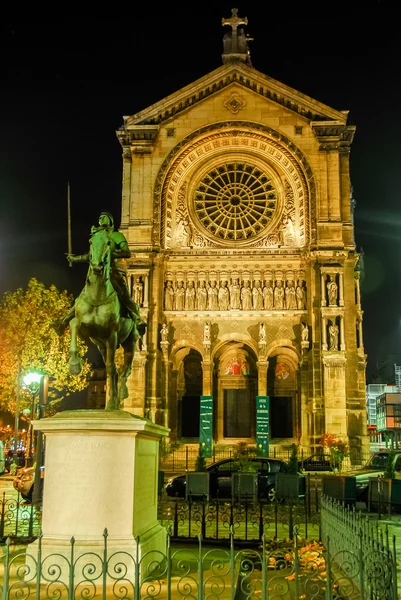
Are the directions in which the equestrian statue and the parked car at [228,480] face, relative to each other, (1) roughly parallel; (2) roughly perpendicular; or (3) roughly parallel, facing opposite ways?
roughly perpendicular

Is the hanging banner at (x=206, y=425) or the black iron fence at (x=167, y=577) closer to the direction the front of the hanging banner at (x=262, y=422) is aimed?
the black iron fence

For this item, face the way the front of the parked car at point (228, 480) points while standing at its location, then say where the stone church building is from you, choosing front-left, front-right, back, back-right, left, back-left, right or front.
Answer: right

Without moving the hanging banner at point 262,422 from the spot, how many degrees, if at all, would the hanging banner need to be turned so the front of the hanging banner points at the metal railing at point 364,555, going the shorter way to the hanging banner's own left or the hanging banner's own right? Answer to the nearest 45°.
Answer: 0° — it already faces it

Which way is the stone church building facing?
toward the camera

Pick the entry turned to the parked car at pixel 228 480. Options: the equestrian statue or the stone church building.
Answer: the stone church building

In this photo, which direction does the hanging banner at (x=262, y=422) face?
toward the camera

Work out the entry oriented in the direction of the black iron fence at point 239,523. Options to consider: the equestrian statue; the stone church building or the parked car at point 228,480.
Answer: the stone church building

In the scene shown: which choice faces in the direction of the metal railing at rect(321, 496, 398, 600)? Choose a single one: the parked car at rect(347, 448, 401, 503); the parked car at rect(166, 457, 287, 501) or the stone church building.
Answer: the stone church building

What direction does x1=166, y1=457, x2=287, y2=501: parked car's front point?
to the viewer's left

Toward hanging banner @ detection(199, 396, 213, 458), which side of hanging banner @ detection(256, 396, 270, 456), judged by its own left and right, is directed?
right

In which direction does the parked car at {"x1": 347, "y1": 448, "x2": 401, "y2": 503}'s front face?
to the viewer's left

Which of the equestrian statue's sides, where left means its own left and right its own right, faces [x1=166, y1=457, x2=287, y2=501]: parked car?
back

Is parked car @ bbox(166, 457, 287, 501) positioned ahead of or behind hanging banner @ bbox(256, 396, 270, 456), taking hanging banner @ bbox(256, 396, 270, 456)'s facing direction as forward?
ahead

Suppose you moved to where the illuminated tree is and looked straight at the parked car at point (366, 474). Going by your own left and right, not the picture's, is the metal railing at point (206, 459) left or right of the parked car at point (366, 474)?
left

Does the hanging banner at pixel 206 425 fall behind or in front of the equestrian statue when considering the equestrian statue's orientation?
behind
